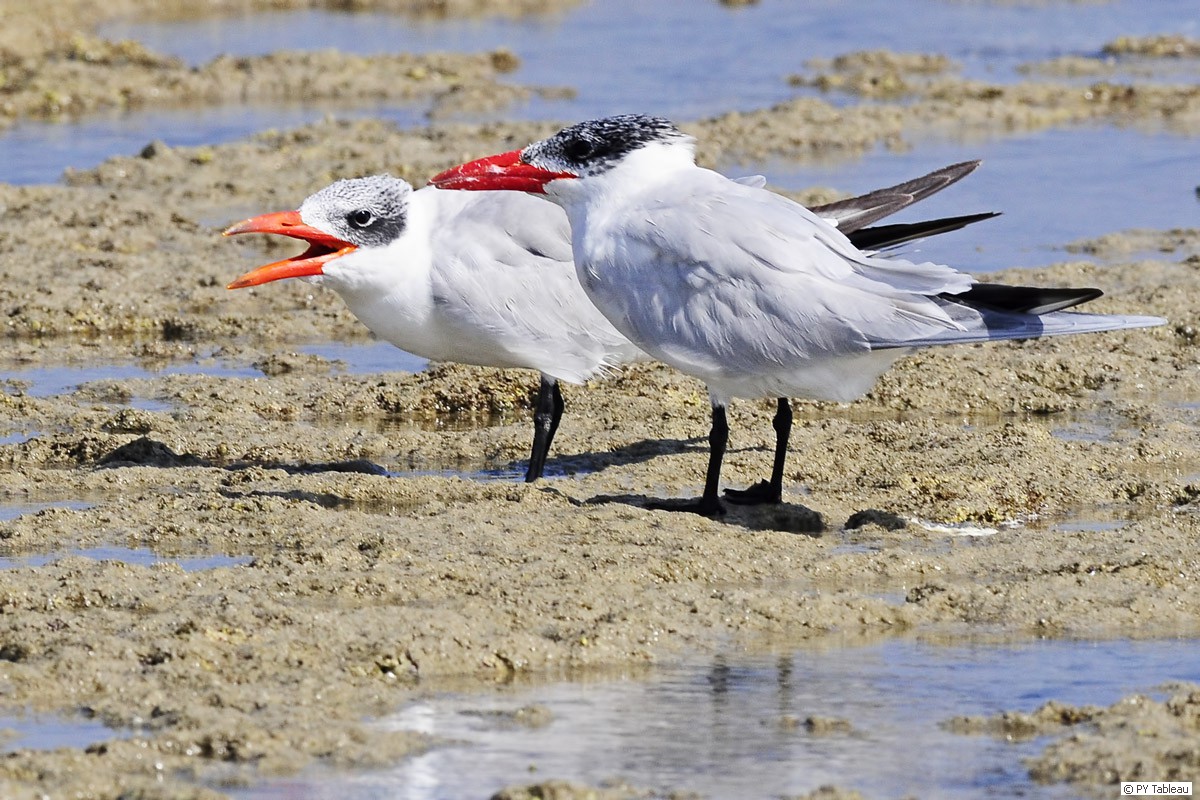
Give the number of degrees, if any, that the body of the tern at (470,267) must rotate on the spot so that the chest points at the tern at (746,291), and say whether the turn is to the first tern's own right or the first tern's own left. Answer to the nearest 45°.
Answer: approximately 135° to the first tern's own left

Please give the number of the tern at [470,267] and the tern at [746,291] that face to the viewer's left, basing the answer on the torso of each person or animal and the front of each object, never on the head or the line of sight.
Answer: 2

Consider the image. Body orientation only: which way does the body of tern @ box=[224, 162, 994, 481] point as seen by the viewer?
to the viewer's left

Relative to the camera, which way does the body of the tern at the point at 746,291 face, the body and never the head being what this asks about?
to the viewer's left

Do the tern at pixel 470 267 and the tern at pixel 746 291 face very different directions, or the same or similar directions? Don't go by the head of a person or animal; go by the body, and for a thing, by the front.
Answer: same or similar directions

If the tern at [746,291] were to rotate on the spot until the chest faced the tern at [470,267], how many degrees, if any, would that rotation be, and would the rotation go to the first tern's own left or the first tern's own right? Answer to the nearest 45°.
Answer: approximately 45° to the first tern's own right
